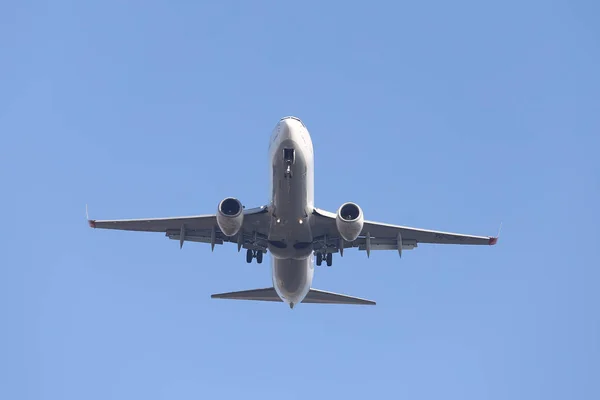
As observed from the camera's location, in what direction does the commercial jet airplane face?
facing the viewer
